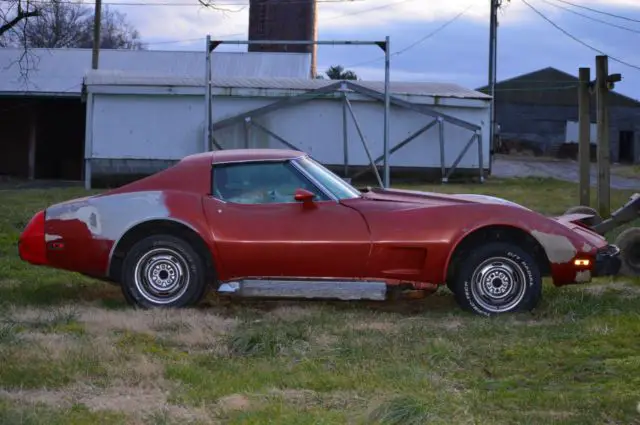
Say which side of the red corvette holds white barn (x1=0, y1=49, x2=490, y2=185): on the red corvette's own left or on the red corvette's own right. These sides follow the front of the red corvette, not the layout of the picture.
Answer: on the red corvette's own left

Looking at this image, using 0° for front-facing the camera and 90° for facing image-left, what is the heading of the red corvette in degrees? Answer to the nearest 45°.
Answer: approximately 270°

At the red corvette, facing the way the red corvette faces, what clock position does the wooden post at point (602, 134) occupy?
The wooden post is roughly at 10 o'clock from the red corvette.

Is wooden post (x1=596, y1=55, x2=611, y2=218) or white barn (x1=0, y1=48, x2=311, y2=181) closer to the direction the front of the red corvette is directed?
the wooden post

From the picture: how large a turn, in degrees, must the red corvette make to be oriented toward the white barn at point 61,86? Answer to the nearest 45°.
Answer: approximately 90° to its left

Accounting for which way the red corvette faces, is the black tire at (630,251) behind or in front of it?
in front

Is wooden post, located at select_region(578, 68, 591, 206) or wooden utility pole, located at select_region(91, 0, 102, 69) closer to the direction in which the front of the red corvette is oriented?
the wooden post
